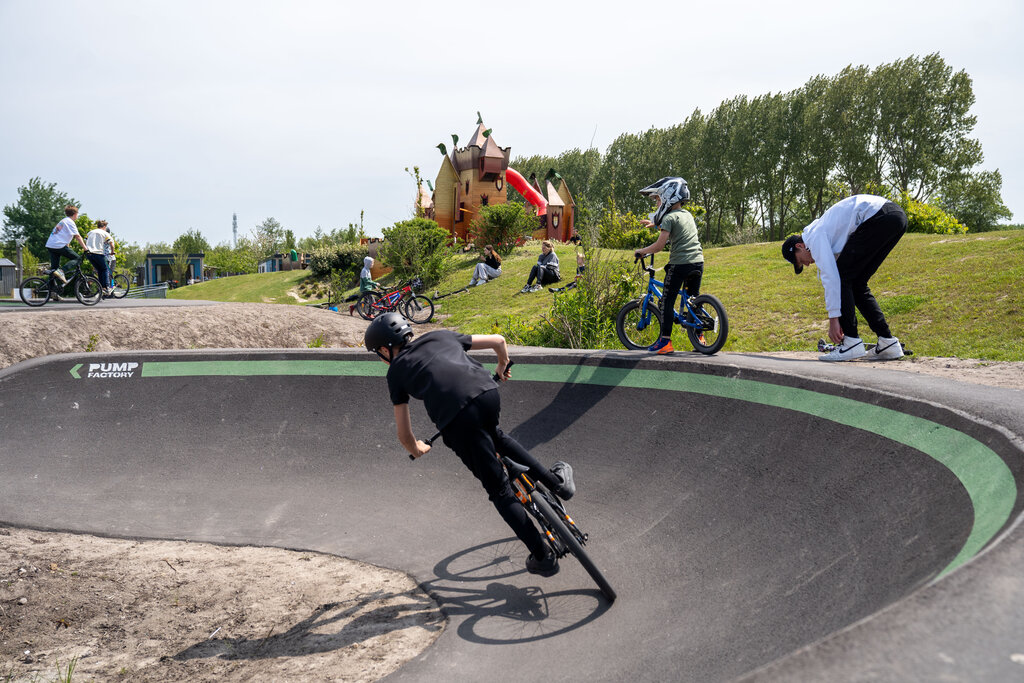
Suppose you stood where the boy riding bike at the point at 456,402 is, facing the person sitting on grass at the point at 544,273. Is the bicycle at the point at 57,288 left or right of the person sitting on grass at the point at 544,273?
left

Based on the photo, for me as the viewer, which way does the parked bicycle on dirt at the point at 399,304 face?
facing to the right of the viewer

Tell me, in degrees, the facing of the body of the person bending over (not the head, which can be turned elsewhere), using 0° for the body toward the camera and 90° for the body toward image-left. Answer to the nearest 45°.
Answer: approximately 90°

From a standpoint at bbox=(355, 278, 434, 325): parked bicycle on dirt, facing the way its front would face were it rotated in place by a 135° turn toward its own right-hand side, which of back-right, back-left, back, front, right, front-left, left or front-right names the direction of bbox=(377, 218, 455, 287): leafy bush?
back-right

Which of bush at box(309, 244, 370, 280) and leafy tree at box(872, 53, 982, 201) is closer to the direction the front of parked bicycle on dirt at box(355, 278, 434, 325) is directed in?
the leafy tree

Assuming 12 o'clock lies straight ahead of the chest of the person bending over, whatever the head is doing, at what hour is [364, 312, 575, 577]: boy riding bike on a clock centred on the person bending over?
The boy riding bike is roughly at 10 o'clock from the person bending over.

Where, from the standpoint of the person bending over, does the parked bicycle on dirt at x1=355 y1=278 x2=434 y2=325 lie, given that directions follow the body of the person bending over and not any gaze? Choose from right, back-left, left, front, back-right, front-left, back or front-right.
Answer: front-right

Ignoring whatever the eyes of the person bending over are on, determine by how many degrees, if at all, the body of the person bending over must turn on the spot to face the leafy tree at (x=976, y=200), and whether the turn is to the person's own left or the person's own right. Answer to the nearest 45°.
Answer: approximately 90° to the person's own right

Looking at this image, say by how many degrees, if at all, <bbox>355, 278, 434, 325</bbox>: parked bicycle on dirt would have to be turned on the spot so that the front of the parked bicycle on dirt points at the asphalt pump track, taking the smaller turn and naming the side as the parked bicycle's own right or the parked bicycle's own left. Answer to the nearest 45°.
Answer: approximately 90° to the parked bicycle's own right

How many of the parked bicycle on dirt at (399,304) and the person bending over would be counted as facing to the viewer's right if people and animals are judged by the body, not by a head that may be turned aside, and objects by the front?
1
